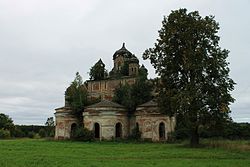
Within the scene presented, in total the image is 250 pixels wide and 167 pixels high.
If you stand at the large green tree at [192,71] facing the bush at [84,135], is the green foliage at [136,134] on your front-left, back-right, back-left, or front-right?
front-right

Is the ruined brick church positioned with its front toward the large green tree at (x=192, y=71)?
no
